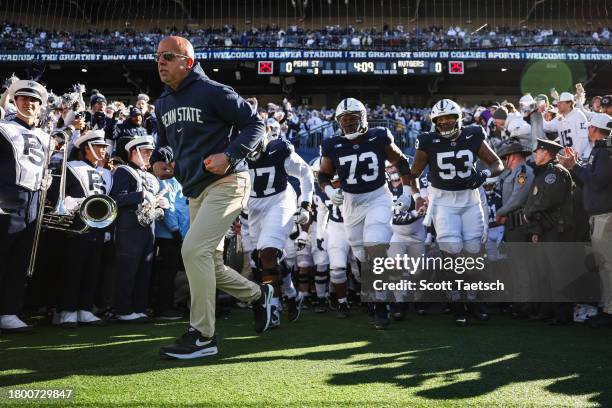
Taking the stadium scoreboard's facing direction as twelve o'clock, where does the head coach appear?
The head coach is roughly at 12 o'clock from the stadium scoreboard.

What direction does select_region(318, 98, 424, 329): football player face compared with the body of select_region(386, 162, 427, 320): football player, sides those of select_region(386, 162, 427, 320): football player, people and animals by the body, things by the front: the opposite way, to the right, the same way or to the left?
the same way

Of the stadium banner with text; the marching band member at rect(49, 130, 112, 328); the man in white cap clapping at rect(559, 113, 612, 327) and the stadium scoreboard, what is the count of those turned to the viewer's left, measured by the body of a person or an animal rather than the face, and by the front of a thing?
1

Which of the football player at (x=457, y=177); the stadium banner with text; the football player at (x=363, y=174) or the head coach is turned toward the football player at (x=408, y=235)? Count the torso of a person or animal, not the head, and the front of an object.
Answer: the stadium banner with text

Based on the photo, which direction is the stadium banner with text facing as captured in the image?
toward the camera

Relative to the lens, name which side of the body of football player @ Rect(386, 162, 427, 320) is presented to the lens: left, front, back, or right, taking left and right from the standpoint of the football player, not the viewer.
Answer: front

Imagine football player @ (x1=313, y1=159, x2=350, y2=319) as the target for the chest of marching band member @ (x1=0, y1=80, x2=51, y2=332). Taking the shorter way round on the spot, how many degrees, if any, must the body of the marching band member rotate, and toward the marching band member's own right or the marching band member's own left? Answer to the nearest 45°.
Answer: approximately 45° to the marching band member's own left

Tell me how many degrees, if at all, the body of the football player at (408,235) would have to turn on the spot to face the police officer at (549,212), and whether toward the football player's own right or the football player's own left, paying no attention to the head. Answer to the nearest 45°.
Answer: approximately 45° to the football player's own left

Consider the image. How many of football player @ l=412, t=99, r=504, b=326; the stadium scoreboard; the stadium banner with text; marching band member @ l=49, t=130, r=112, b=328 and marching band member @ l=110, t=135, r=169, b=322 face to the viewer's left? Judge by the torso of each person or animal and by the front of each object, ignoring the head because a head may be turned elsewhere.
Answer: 0

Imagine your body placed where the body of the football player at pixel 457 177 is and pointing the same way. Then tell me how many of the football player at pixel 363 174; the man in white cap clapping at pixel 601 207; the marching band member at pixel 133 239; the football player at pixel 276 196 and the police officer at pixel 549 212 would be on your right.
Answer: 3

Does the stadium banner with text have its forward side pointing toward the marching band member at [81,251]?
yes

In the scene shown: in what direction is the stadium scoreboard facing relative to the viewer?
toward the camera

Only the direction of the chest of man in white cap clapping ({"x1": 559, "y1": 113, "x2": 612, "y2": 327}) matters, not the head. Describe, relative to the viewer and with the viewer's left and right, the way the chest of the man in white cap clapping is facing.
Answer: facing to the left of the viewer

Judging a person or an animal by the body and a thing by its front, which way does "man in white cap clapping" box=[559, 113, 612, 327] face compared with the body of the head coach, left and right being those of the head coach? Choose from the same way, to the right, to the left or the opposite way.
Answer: to the right

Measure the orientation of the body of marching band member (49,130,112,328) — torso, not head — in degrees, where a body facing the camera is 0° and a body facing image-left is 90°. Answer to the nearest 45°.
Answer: approximately 315°

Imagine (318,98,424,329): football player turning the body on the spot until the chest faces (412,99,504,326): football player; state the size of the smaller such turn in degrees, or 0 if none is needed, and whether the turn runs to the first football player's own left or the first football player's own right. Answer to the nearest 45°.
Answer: approximately 90° to the first football player's own left

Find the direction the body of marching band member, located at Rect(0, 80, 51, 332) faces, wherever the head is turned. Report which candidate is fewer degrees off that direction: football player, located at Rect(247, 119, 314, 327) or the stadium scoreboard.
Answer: the football player

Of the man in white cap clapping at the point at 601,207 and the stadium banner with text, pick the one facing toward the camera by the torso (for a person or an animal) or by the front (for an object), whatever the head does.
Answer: the stadium banner with text

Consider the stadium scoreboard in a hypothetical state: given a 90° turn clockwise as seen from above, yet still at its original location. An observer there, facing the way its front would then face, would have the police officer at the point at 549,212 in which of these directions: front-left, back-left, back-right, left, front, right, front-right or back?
left

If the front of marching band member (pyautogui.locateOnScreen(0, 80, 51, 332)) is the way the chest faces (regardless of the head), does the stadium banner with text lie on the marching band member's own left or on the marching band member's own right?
on the marching band member's own left

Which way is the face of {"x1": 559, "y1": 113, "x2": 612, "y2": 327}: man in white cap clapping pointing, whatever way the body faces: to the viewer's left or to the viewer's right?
to the viewer's left

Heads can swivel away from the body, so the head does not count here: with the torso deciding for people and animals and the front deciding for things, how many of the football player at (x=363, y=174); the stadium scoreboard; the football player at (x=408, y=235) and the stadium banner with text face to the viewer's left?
0
